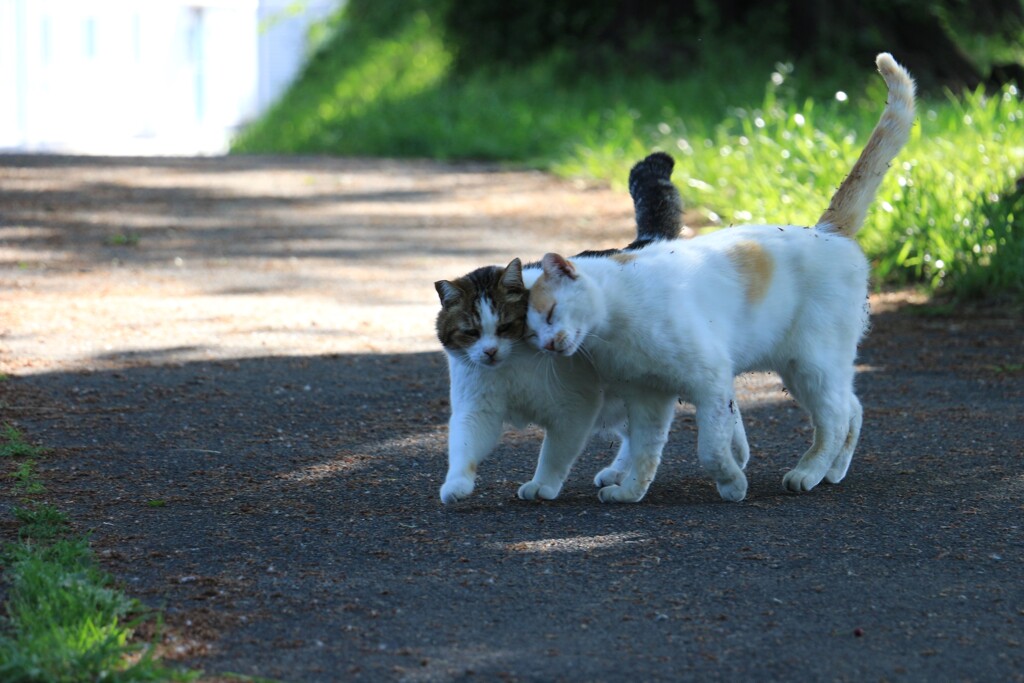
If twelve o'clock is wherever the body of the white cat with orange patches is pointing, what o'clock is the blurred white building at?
The blurred white building is roughly at 2 o'clock from the white cat with orange patches.

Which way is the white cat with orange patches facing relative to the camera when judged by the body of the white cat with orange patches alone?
to the viewer's left

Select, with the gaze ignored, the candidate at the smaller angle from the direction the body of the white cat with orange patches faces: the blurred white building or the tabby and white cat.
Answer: the tabby and white cat

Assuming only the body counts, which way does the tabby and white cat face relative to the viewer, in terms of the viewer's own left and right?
facing the viewer and to the left of the viewer

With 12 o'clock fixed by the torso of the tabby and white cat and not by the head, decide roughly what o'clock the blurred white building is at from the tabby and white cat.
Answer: The blurred white building is roughly at 4 o'clock from the tabby and white cat.

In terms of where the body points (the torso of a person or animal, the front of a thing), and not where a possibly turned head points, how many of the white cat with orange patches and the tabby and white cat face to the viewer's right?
0

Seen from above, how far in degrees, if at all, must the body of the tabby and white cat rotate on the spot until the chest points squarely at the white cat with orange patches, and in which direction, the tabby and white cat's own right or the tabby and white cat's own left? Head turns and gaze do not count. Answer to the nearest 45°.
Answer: approximately 135° to the tabby and white cat's own left
